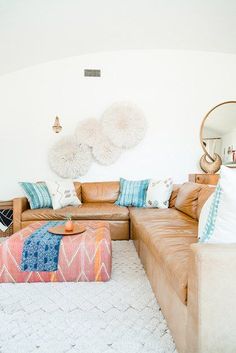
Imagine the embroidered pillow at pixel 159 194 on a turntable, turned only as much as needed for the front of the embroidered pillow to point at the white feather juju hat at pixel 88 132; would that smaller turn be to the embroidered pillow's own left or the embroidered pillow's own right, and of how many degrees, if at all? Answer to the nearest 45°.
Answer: approximately 135° to the embroidered pillow's own right

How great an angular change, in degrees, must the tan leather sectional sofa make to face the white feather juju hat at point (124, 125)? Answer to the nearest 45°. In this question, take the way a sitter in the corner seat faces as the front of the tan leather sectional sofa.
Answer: approximately 135° to its right

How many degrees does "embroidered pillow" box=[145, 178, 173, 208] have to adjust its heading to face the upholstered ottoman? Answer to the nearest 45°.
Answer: approximately 45° to its right

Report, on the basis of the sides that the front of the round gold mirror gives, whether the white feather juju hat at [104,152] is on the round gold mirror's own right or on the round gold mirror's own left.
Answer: on the round gold mirror's own right

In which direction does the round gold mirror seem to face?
toward the camera

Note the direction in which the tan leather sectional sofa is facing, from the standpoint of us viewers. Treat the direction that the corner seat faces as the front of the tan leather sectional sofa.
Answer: facing the viewer and to the left of the viewer

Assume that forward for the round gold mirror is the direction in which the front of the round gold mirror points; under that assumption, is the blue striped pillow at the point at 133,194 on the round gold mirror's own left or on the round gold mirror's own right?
on the round gold mirror's own right

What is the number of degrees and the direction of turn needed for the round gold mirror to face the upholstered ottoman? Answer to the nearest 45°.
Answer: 0° — it already faces it

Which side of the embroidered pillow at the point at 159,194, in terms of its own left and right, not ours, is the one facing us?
front
